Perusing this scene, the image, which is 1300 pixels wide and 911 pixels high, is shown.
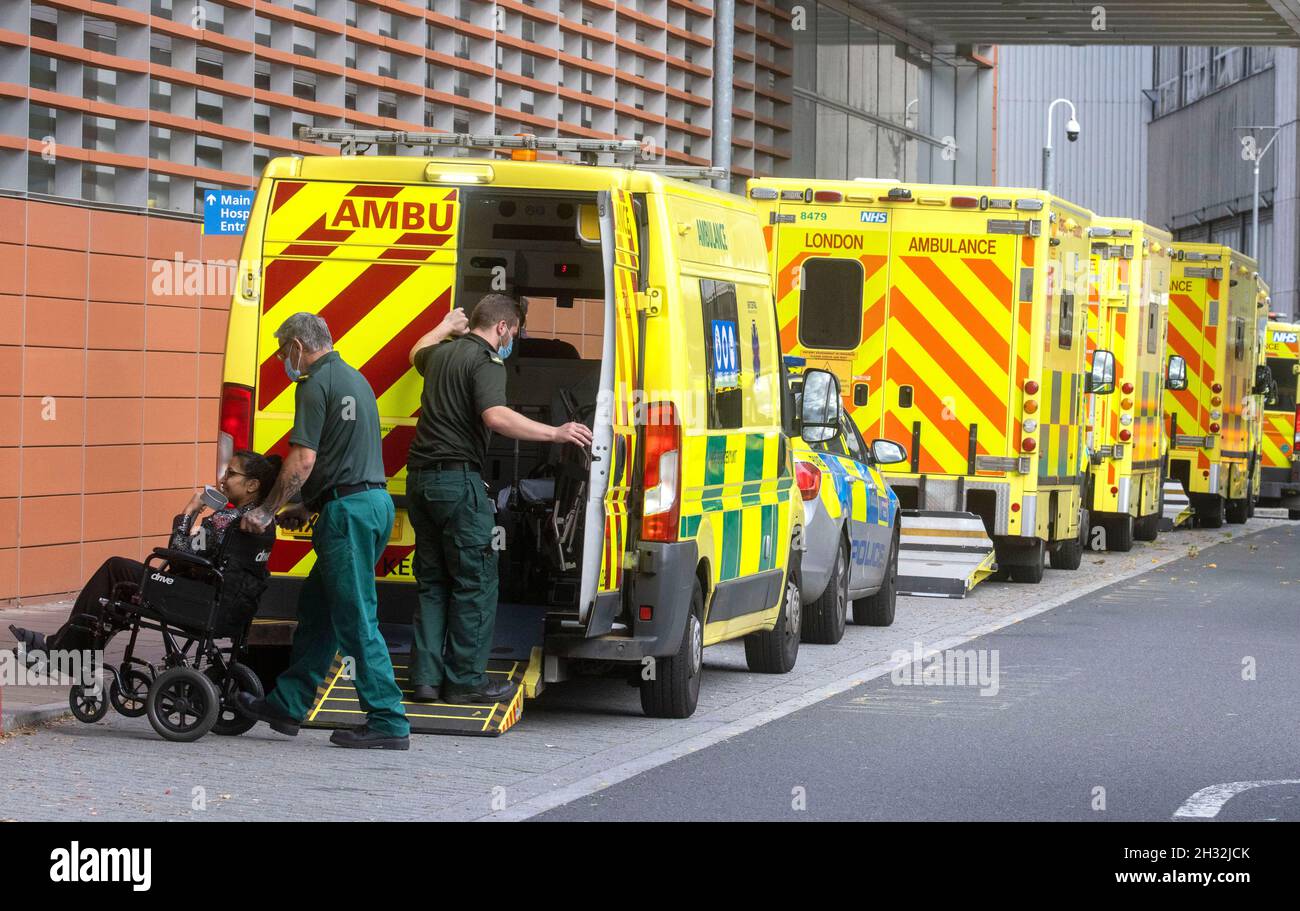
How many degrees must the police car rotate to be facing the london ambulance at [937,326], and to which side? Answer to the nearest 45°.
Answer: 0° — it already faces it

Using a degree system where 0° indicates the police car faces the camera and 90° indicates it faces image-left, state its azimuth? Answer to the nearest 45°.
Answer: approximately 180°

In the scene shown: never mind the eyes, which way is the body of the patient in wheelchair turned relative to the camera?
to the viewer's left

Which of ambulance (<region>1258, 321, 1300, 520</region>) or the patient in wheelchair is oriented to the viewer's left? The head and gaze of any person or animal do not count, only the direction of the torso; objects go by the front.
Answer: the patient in wheelchair

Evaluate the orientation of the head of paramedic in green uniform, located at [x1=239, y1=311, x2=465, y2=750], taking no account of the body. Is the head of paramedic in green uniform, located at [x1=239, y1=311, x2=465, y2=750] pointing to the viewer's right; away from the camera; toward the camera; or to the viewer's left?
to the viewer's left

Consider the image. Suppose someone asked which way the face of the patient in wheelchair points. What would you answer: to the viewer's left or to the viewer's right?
to the viewer's left

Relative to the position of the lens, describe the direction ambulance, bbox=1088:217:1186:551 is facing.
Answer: facing away from the viewer

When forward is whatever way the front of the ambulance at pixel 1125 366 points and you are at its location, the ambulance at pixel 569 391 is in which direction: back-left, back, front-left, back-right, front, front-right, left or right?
back

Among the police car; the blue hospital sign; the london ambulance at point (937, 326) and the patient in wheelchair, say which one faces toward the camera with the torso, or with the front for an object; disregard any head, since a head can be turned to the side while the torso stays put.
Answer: the blue hospital sign

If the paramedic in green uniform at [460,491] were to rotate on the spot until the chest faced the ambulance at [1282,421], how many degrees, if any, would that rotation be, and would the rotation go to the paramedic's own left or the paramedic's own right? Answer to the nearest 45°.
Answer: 0° — they already face it

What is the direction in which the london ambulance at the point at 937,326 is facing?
away from the camera

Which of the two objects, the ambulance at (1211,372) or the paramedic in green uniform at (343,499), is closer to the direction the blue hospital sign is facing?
the paramedic in green uniform

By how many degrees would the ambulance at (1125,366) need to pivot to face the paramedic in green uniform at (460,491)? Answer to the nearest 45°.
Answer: approximately 180°

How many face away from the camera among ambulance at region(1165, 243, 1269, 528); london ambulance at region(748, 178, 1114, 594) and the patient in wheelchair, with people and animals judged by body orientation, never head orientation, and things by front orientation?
2

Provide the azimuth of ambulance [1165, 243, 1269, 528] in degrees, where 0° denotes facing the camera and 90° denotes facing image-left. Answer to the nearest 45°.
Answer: approximately 180°
